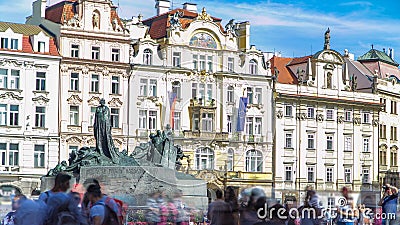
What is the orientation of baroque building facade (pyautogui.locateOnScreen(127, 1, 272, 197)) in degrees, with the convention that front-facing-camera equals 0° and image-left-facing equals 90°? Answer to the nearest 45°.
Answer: approximately 0°

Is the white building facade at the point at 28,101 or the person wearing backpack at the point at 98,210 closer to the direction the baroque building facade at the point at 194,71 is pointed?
the person wearing backpack

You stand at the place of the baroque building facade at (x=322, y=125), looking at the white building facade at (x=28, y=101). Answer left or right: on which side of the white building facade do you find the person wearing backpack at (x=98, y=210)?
left

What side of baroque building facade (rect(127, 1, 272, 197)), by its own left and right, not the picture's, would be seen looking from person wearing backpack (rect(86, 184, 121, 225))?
front

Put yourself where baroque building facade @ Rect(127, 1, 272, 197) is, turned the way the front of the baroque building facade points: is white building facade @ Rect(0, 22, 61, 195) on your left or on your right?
on your right

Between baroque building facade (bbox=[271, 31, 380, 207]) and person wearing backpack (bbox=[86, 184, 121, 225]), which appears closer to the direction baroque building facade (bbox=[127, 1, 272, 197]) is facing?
the person wearing backpack

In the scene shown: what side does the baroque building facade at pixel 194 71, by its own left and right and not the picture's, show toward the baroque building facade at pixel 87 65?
right
